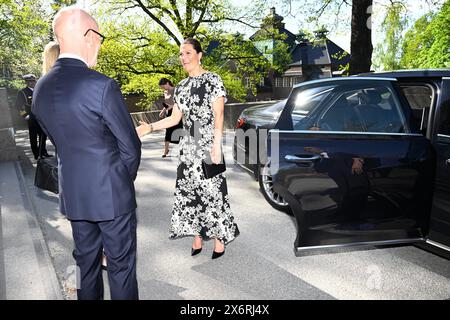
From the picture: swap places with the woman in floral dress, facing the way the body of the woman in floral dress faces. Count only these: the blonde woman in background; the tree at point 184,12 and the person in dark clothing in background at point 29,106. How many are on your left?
0

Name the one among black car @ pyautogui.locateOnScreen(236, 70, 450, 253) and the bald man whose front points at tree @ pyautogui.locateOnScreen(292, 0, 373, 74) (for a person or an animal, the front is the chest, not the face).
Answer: the bald man

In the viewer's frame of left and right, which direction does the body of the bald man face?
facing away from the viewer and to the right of the viewer

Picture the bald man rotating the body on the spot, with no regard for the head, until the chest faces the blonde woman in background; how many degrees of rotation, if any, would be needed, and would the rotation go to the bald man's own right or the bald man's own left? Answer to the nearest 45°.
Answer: approximately 45° to the bald man's own left

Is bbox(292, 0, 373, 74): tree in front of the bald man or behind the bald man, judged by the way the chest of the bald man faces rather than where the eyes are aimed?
in front

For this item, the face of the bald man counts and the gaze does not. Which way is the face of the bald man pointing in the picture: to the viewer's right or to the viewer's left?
to the viewer's right

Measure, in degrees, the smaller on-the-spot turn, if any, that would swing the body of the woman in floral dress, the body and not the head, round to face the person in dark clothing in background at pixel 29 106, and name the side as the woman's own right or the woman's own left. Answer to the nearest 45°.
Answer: approximately 90° to the woman's own right

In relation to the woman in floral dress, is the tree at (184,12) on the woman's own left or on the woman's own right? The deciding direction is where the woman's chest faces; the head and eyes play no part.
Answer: on the woman's own right

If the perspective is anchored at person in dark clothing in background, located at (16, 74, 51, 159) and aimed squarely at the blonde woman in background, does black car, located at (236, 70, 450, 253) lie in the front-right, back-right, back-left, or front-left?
front-left

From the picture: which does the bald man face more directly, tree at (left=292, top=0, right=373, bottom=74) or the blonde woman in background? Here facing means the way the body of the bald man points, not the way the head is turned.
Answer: the tree

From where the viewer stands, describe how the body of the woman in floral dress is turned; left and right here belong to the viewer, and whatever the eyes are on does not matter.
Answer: facing the viewer and to the left of the viewer

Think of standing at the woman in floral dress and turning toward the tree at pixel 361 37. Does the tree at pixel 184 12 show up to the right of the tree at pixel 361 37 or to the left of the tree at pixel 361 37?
left

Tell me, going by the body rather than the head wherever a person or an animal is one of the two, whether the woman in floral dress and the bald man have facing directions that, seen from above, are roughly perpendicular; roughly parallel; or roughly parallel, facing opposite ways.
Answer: roughly parallel, facing opposite ways
